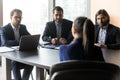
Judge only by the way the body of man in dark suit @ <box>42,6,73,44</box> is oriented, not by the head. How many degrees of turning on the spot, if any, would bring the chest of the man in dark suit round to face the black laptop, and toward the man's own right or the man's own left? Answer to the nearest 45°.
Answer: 0° — they already face it

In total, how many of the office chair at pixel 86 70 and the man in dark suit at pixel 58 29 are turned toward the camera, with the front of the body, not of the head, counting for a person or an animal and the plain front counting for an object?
1

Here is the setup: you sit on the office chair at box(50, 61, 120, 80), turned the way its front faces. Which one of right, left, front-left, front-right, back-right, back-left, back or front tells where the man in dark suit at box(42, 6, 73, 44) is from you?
front

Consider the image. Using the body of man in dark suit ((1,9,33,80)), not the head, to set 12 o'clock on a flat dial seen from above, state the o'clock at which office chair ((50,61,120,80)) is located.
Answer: The office chair is roughly at 1 o'clock from the man in dark suit.

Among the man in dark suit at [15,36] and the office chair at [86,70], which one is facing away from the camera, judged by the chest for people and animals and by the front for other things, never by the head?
the office chair

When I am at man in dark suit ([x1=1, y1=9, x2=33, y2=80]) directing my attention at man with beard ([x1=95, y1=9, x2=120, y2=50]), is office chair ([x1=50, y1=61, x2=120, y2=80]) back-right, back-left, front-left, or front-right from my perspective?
front-right

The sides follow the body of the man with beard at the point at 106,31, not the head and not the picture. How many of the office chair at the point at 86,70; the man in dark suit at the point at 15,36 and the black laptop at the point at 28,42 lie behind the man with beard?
0

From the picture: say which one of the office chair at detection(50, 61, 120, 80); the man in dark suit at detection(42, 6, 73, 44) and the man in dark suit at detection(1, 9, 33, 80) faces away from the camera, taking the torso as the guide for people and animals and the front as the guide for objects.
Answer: the office chair

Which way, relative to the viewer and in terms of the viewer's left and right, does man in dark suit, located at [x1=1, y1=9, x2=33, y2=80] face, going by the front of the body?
facing the viewer and to the right of the viewer

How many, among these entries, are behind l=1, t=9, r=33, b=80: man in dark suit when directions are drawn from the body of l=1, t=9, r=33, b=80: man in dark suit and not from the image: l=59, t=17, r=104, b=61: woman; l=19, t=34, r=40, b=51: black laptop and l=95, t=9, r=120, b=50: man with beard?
0

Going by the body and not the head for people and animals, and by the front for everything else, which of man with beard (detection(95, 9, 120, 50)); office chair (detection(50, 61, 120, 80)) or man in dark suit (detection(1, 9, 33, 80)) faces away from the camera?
the office chair

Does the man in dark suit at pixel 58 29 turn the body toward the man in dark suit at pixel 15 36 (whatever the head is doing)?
no

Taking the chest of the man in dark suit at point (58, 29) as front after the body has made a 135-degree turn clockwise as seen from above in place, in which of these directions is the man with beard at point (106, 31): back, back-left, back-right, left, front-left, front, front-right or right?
back

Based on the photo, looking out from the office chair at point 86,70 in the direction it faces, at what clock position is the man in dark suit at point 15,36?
The man in dark suit is roughly at 11 o'clock from the office chair.

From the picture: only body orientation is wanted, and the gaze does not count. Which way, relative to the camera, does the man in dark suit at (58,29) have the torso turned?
toward the camera

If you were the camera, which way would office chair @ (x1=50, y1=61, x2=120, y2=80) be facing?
facing away from the viewer

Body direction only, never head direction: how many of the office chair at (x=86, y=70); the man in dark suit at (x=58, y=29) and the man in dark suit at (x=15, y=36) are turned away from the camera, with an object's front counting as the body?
1

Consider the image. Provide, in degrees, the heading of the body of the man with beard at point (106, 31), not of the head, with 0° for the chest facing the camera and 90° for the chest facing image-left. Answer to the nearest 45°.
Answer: approximately 45°

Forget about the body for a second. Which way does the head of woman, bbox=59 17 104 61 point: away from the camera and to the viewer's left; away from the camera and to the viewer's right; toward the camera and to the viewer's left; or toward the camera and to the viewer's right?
away from the camera and to the viewer's left

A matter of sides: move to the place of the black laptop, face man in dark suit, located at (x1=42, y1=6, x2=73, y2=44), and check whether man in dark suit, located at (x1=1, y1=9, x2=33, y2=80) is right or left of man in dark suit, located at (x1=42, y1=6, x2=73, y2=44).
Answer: left

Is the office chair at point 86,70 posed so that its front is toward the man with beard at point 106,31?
yes

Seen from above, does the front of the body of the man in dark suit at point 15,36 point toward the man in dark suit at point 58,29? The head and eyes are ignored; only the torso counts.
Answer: no
